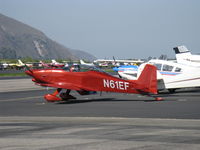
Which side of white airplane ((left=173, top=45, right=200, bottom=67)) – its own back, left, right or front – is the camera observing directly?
right

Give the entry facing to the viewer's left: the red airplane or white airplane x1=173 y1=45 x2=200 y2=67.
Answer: the red airplane

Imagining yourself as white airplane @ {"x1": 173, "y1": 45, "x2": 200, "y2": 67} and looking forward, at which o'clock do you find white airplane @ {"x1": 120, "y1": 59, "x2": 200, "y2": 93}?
white airplane @ {"x1": 120, "y1": 59, "x2": 200, "y2": 93} is roughly at 3 o'clock from white airplane @ {"x1": 173, "y1": 45, "x2": 200, "y2": 67}.

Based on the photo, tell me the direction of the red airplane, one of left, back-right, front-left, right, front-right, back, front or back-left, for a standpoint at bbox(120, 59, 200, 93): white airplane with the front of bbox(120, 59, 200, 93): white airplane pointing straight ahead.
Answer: front-left

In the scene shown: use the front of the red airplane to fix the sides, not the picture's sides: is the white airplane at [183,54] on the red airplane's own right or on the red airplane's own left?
on the red airplane's own right

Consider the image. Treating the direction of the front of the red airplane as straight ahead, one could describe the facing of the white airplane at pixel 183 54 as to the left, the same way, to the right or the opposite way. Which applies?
the opposite way

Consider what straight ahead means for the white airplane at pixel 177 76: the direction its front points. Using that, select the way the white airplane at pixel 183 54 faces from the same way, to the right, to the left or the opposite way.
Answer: the opposite way

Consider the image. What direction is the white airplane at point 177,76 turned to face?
to the viewer's left

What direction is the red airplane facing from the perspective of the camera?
to the viewer's left

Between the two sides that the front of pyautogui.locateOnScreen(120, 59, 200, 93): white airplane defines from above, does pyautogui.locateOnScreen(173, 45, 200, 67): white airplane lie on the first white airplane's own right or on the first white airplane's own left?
on the first white airplane's own right

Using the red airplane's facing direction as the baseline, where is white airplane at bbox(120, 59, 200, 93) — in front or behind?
behind
